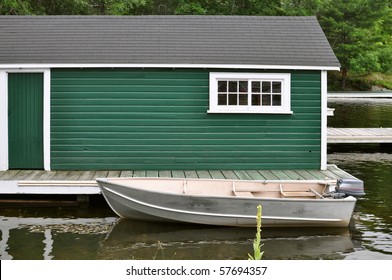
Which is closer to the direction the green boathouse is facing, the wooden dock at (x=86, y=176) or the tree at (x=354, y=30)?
the wooden dock

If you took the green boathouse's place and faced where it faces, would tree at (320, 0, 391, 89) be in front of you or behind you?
behind

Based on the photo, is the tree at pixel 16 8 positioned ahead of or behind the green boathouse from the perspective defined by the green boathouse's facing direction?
behind

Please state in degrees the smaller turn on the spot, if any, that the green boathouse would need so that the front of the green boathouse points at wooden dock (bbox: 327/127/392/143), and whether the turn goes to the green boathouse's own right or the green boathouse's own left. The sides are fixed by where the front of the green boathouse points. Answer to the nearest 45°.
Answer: approximately 135° to the green boathouse's own left

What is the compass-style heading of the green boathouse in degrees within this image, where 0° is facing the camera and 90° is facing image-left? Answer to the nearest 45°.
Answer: approximately 0°
